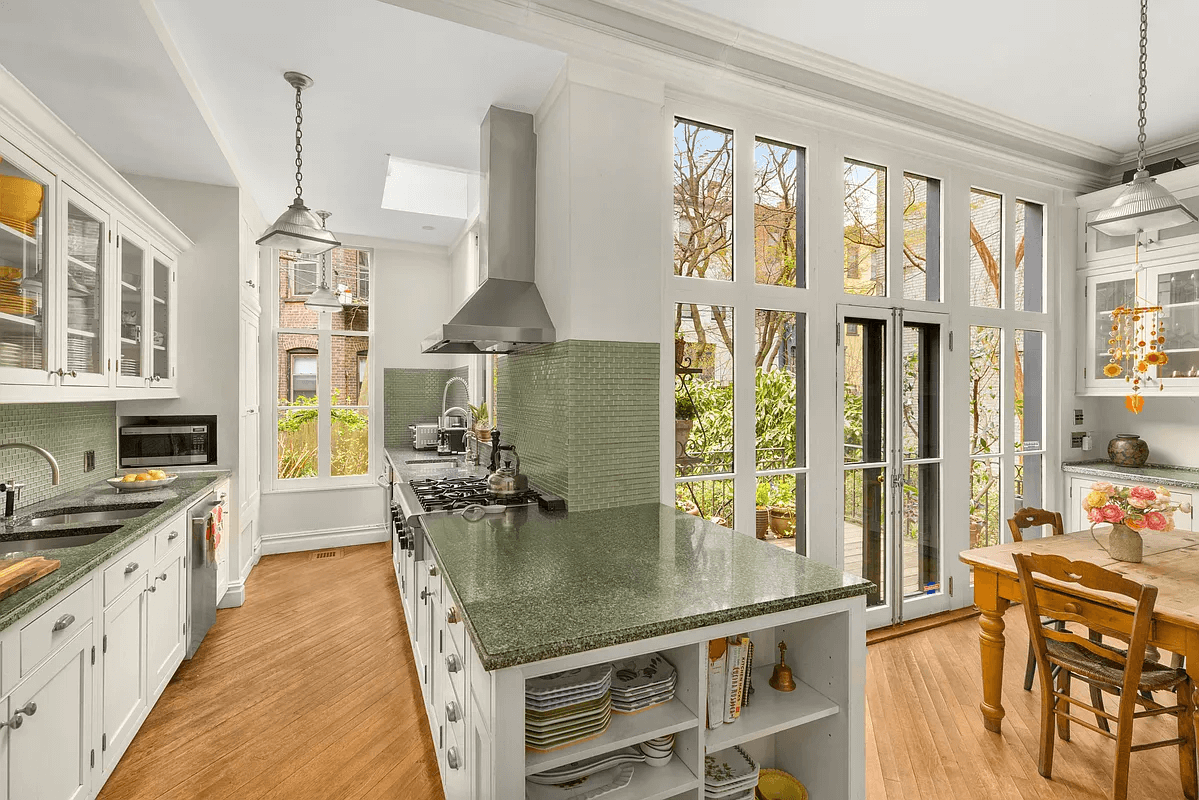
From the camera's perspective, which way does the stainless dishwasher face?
to the viewer's right

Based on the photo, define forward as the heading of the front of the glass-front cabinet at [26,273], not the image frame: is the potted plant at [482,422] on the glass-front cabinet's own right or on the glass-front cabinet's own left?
on the glass-front cabinet's own left

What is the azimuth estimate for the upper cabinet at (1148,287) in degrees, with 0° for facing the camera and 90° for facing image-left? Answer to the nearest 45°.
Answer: approximately 45°

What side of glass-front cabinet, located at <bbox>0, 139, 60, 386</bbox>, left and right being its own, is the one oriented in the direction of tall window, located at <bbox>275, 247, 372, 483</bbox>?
left

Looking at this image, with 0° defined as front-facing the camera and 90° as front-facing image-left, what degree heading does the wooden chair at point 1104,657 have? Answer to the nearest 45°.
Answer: approximately 225°

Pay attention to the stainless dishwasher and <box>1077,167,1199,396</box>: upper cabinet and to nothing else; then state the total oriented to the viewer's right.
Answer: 1

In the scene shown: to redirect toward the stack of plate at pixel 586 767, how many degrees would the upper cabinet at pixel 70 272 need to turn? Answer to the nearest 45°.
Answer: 0° — it already faces it

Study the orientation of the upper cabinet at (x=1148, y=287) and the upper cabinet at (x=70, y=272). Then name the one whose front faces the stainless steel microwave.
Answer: the upper cabinet at (x=1148, y=287)

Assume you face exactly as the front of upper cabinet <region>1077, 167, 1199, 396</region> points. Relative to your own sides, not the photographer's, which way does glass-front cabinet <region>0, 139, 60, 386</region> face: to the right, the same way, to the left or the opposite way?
the opposite way

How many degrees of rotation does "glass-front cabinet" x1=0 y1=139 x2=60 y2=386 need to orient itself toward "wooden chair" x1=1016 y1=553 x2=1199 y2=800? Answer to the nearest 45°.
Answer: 0° — it already faces it
